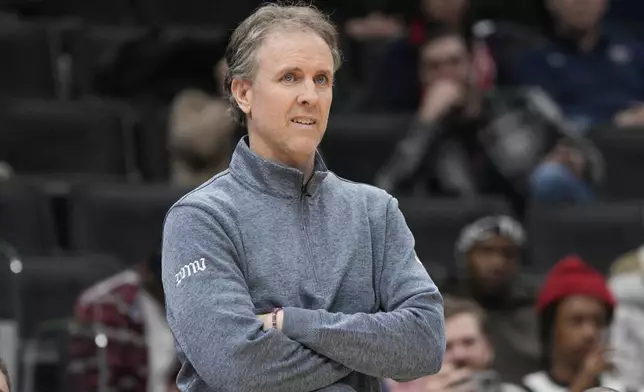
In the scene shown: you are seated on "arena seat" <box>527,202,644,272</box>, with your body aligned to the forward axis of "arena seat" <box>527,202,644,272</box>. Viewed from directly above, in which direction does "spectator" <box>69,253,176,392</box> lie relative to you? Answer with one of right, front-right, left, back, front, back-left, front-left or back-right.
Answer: front-right

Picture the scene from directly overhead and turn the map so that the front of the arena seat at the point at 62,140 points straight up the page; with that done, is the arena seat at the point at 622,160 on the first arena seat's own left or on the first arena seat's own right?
on the first arena seat's own left

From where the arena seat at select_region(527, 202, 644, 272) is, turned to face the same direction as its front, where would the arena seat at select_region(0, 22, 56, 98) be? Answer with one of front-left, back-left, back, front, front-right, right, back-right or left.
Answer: right

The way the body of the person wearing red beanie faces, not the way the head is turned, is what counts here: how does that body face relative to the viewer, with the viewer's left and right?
facing the viewer and to the right of the viewer
